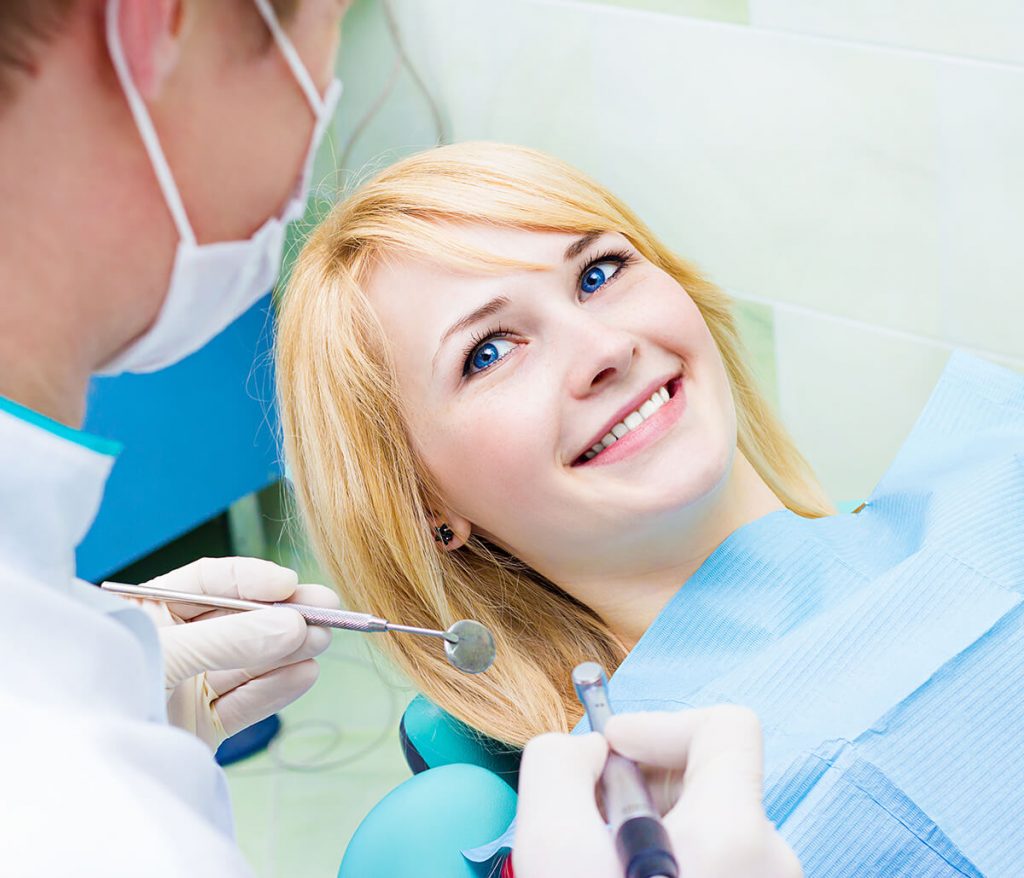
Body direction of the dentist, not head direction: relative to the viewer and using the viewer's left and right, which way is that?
facing away from the viewer and to the right of the viewer

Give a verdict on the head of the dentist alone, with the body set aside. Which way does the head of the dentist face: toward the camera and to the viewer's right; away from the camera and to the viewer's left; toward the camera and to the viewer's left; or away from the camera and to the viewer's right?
away from the camera and to the viewer's right

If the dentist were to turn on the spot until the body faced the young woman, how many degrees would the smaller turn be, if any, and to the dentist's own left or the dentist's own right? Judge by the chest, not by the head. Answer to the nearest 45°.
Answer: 0° — they already face them
